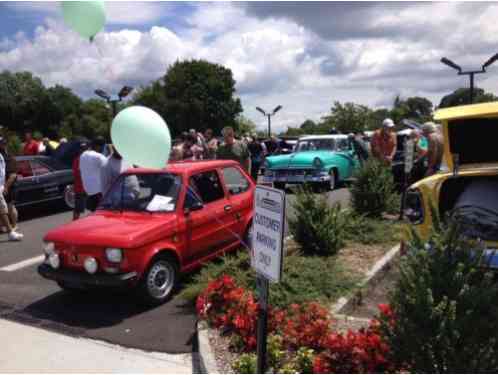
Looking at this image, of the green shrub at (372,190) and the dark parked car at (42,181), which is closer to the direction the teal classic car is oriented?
the dark parked car

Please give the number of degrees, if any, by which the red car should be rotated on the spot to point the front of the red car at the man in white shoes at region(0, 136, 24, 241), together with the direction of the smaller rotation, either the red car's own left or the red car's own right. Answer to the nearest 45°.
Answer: approximately 90° to the red car's own right

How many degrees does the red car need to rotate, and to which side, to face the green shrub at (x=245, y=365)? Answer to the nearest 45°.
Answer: approximately 45° to its left

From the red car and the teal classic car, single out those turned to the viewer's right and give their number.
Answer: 0

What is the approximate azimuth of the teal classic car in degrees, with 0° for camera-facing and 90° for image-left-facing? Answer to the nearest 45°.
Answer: approximately 45°

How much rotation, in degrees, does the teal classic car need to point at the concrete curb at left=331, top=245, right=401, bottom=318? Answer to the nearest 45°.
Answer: approximately 45° to its left

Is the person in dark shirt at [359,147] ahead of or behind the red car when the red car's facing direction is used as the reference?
behind

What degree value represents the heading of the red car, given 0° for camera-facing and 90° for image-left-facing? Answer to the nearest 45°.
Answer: approximately 45°
